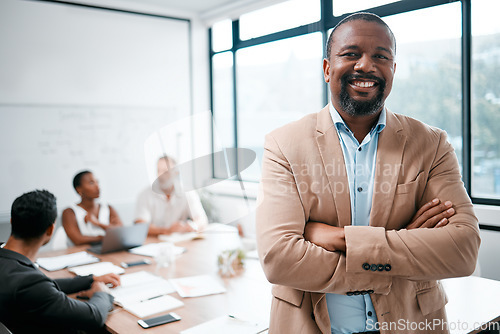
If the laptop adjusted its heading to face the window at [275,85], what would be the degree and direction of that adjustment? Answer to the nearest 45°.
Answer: approximately 90° to its right

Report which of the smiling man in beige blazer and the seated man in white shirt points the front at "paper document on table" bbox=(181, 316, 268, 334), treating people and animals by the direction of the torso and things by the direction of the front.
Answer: the seated man in white shirt

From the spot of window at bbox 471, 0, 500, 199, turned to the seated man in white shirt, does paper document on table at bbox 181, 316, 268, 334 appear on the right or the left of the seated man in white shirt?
left

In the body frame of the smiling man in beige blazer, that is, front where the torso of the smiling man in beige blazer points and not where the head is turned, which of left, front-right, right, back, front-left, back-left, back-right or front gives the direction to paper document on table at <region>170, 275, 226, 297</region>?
back-right

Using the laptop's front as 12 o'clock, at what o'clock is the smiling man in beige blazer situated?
The smiling man in beige blazer is roughly at 7 o'clock from the laptop.

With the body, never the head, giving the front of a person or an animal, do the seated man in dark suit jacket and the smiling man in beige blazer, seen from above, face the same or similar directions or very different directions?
very different directions

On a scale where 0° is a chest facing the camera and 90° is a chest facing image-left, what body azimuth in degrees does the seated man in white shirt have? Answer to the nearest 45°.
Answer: approximately 0°

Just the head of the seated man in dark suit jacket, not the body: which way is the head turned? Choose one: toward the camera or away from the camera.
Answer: away from the camera

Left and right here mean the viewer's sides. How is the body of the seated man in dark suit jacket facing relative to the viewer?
facing away from the viewer and to the right of the viewer

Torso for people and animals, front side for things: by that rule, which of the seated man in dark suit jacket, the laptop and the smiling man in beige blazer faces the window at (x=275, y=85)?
the seated man in dark suit jacket

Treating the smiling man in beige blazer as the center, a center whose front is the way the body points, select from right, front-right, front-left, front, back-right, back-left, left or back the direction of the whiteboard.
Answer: back-right

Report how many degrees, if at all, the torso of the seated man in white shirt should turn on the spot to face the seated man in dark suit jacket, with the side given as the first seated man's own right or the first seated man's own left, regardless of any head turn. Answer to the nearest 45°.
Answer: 0° — they already face them

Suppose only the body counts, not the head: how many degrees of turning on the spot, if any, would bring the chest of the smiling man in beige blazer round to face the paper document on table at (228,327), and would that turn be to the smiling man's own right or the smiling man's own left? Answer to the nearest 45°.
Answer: approximately 135° to the smiling man's own right

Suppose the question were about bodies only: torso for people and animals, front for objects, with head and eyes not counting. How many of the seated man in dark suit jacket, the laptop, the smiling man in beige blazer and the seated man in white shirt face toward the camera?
2

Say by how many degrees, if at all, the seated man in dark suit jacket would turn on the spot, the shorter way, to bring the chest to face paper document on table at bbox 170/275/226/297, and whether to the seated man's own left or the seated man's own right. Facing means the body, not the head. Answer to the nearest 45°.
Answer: approximately 45° to the seated man's own right

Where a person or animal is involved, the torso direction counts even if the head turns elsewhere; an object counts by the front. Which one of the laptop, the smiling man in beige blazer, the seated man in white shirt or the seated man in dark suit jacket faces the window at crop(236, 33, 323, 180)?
the seated man in dark suit jacket
